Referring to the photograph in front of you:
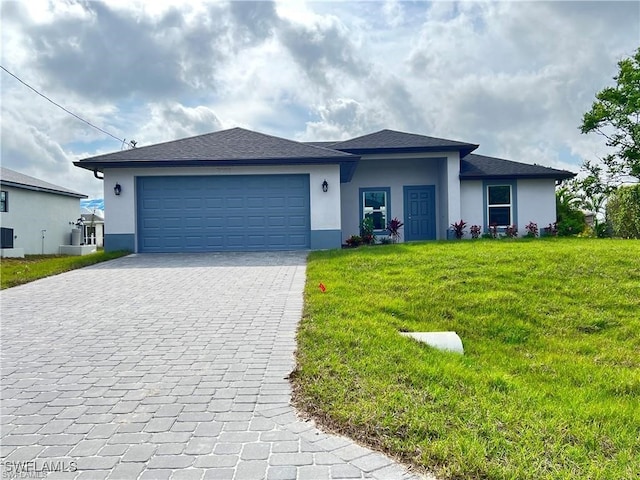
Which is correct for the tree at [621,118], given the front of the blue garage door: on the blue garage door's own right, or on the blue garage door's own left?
on the blue garage door's own left

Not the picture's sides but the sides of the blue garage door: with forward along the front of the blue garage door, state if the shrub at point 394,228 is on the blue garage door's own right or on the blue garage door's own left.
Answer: on the blue garage door's own left

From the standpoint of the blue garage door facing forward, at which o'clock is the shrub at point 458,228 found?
The shrub is roughly at 9 o'clock from the blue garage door.

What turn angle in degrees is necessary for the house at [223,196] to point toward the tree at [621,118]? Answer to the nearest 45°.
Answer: approximately 135° to its left

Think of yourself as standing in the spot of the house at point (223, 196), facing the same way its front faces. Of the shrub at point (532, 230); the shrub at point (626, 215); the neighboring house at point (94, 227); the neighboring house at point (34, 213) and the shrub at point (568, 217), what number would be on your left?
3

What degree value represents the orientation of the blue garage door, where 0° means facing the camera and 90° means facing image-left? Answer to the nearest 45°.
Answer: approximately 0°

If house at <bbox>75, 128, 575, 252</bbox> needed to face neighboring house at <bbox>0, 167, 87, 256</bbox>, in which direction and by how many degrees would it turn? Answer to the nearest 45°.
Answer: approximately 135° to its right

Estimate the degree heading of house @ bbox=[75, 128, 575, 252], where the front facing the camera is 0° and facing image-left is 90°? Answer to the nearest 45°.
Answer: approximately 0°

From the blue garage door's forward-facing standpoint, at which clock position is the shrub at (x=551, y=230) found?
The shrub is roughly at 9 o'clock from the blue garage door.

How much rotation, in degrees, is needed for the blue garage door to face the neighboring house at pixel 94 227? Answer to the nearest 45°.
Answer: approximately 135° to its right

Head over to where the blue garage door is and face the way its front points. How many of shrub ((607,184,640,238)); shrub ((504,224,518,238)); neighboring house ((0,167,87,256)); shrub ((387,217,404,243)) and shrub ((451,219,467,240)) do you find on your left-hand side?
4

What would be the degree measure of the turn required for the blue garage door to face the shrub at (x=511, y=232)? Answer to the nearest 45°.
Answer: approximately 90° to its left

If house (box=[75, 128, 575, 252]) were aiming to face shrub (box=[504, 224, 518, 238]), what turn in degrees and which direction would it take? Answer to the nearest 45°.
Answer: approximately 90° to its left

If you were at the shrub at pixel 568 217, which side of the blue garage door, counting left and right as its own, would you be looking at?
left
